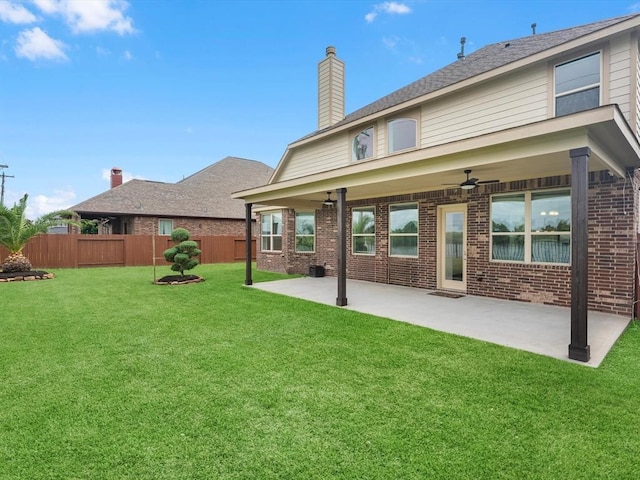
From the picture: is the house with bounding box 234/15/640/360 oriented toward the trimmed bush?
no

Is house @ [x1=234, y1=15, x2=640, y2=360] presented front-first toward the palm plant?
no

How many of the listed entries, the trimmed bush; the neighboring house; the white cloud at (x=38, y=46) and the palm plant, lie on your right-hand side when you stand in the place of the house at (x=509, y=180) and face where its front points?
0

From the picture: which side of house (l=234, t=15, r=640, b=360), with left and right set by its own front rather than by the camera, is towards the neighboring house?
left

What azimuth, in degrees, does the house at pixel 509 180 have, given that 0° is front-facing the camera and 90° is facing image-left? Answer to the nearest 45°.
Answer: approximately 225°
